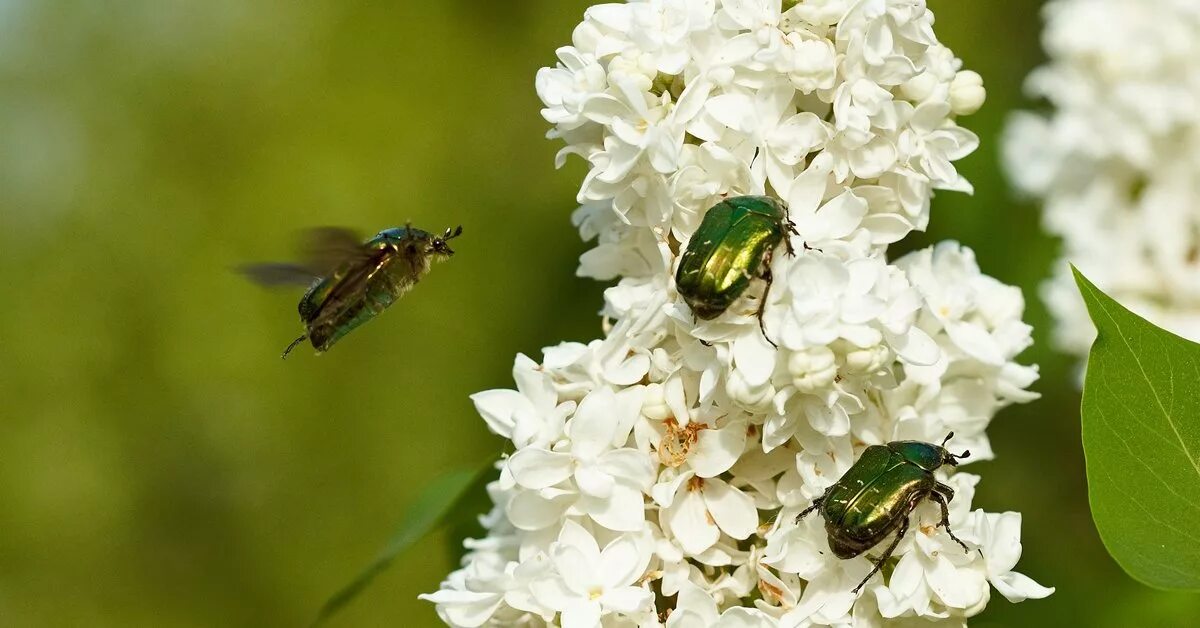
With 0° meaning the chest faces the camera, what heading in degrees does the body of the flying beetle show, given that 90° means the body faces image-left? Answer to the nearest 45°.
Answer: approximately 270°

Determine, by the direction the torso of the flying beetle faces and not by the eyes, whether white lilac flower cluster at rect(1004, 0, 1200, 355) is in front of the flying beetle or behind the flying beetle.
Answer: in front

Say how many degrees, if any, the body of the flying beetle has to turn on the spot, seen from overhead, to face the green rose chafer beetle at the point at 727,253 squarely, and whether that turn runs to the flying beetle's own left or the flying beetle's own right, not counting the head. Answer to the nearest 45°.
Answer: approximately 45° to the flying beetle's own right
